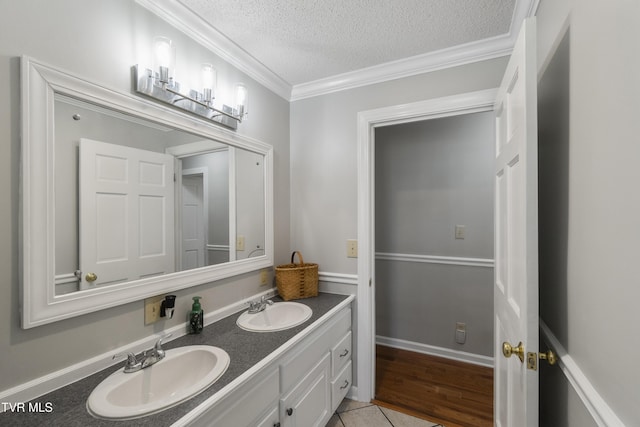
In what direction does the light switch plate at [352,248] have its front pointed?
toward the camera

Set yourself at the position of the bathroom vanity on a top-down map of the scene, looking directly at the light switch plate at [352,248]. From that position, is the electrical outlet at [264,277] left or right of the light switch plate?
left

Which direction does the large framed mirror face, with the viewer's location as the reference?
facing the viewer and to the right of the viewer

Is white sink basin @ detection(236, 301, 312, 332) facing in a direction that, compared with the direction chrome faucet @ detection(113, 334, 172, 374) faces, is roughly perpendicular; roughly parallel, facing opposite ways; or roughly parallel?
roughly parallel

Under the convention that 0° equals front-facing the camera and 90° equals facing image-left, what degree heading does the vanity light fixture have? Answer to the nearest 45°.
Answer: approximately 315°

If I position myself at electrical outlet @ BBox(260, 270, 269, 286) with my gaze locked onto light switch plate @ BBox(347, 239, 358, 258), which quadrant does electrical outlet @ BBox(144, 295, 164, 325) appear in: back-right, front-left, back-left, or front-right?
back-right

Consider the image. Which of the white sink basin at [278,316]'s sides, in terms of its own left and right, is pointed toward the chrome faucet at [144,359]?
right

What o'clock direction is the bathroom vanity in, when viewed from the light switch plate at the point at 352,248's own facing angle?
The bathroom vanity is roughly at 1 o'clock from the light switch plate.

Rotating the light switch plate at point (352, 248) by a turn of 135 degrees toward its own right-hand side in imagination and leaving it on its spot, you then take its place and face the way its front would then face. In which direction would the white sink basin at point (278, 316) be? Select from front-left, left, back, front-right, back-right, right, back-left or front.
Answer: left

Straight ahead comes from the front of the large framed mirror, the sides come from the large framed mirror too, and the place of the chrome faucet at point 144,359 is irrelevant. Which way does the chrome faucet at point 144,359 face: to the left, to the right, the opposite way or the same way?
the same way

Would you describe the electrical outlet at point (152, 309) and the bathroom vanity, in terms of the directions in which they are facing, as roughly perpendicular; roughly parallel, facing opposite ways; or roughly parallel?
roughly parallel

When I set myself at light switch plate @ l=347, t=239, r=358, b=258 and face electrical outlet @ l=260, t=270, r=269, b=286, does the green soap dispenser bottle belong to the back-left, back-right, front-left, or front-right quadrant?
front-left

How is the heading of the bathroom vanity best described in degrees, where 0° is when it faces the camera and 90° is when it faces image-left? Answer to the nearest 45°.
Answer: approximately 315°
